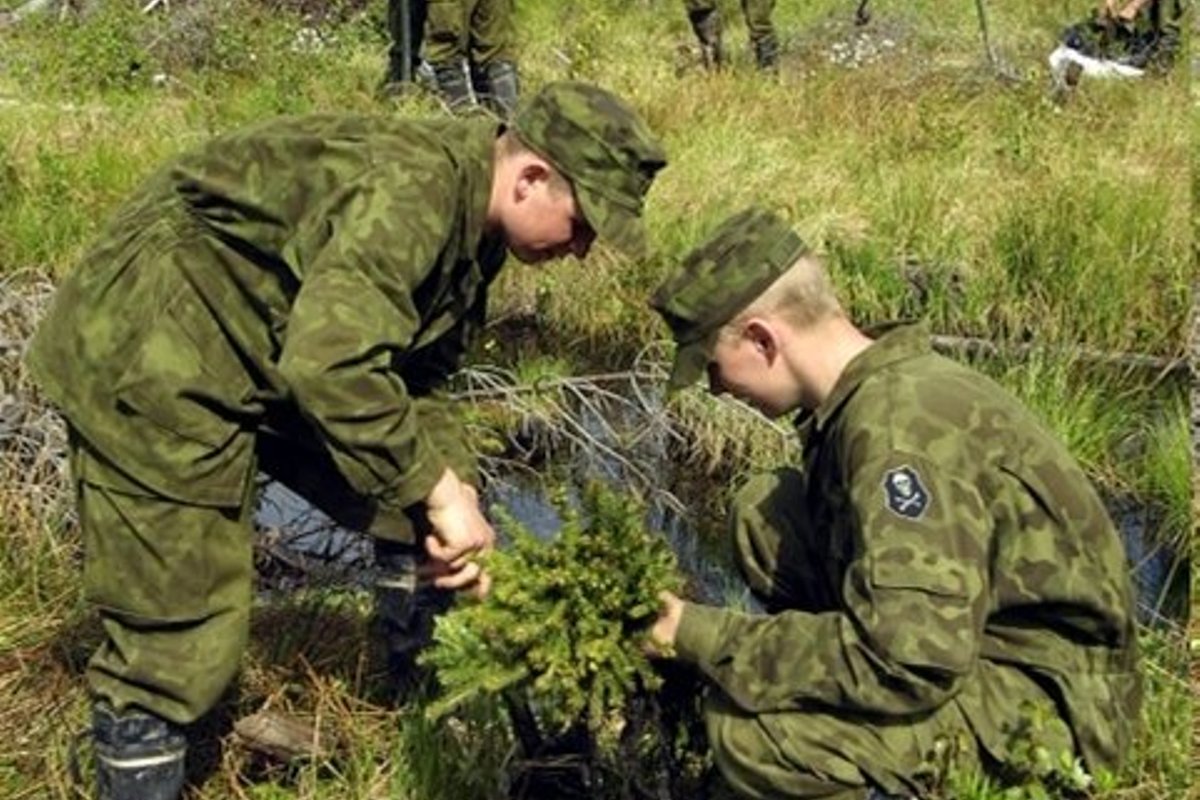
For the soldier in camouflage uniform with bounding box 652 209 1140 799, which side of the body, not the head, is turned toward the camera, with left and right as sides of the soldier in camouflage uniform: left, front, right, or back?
left

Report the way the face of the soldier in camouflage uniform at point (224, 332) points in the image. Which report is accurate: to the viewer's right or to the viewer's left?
to the viewer's right

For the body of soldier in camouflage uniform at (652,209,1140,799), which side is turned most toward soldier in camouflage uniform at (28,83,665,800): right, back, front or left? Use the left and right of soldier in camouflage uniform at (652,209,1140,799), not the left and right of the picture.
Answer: front

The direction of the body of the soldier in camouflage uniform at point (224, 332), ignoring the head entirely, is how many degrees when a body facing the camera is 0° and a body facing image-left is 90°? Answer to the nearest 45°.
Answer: approximately 270°

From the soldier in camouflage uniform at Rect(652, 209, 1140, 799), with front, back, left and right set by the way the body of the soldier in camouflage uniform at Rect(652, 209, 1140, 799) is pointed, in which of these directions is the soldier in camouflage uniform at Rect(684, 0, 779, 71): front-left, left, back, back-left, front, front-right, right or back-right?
right

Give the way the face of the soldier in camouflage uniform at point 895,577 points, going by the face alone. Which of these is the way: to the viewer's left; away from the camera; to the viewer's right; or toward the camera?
to the viewer's left

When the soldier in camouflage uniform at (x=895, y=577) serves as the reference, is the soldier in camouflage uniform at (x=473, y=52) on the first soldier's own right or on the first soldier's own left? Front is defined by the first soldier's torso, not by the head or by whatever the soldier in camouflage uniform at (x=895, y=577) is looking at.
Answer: on the first soldier's own right

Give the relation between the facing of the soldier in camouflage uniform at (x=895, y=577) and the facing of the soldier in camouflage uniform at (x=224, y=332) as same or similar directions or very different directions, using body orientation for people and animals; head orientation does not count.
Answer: very different directions
